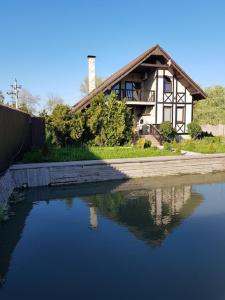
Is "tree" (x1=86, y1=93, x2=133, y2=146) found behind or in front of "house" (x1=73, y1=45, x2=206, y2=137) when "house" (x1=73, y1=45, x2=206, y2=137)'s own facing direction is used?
in front

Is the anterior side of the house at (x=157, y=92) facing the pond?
yes

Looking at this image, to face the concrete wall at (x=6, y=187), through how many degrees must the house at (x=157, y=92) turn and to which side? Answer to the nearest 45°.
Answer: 0° — it already faces it

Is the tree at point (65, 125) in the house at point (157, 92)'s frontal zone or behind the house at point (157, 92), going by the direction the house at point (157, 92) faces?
frontal zone

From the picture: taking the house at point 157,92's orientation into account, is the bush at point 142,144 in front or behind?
in front

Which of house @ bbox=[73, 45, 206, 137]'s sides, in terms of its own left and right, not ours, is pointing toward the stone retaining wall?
front

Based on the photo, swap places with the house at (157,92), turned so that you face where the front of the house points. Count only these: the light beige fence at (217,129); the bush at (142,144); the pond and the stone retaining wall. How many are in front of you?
3

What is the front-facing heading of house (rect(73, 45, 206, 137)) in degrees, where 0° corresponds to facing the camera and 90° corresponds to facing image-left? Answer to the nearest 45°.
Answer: approximately 0°
